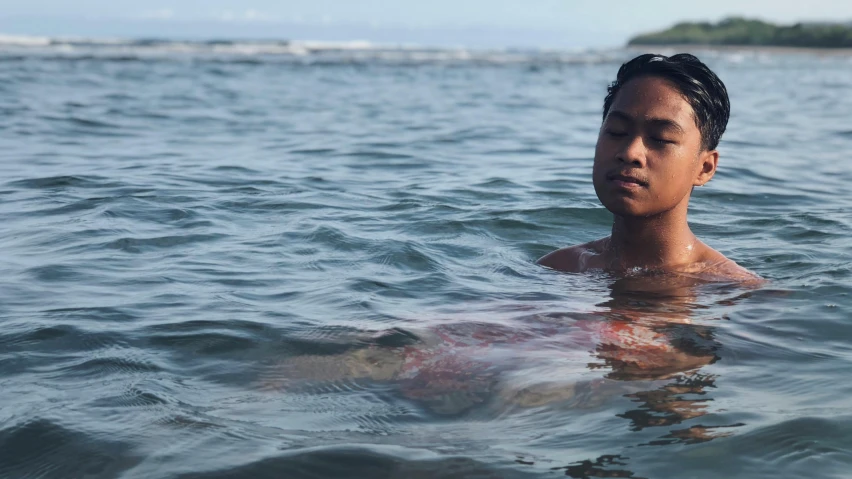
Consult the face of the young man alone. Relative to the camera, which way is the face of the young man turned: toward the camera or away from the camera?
toward the camera

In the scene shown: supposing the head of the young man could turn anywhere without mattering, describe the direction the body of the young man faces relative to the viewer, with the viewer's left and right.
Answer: facing the viewer and to the left of the viewer
